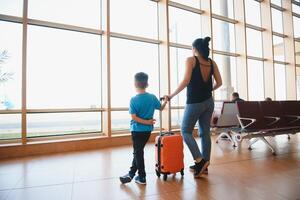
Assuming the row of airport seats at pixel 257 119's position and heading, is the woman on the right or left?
on its right

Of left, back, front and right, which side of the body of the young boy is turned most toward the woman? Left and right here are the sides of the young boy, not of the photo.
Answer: right

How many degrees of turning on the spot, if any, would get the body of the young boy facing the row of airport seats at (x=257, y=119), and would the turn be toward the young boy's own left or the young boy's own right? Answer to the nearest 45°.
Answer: approximately 45° to the young boy's own right

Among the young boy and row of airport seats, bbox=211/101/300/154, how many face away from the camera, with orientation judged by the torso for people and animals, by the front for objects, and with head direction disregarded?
1

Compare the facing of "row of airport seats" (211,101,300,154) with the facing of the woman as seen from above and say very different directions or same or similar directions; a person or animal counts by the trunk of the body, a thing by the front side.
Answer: very different directions

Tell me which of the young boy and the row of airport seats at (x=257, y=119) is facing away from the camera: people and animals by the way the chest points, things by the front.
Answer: the young boy

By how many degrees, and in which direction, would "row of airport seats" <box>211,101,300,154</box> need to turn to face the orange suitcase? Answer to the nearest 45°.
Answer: approximately 45° to its right

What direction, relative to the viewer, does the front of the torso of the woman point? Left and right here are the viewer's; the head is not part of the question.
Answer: facing away from the viewer and to the left of the viewer

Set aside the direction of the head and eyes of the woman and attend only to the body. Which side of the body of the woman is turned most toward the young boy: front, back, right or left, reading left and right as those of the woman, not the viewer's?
left

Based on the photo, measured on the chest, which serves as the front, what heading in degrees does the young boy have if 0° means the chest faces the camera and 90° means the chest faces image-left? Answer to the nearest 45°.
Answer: approximately 180°
